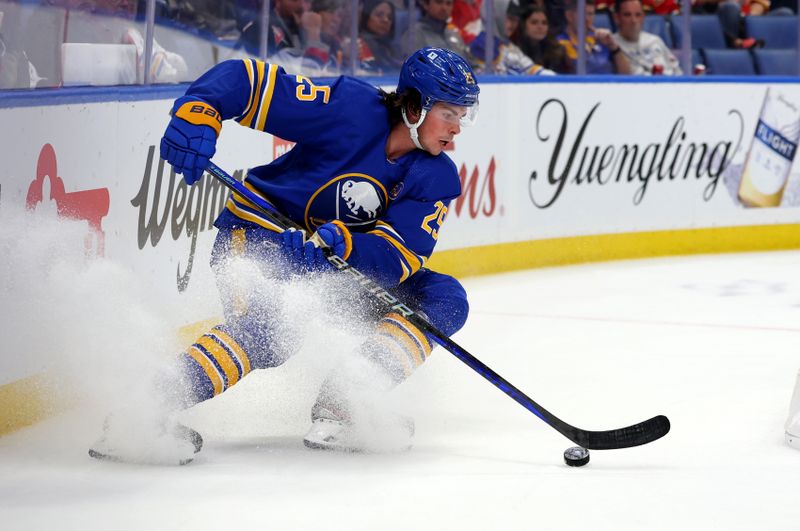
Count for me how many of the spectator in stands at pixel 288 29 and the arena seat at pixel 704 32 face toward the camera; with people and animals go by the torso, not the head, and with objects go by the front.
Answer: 2

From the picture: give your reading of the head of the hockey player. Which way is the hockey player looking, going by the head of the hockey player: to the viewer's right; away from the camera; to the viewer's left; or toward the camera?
to the viewer's right

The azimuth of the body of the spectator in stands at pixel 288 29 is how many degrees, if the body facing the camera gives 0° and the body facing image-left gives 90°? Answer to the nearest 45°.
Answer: approximately 0°
